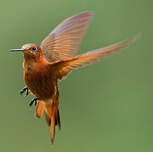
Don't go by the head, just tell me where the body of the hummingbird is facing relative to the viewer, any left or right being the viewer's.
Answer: facing to the left of the viewer
